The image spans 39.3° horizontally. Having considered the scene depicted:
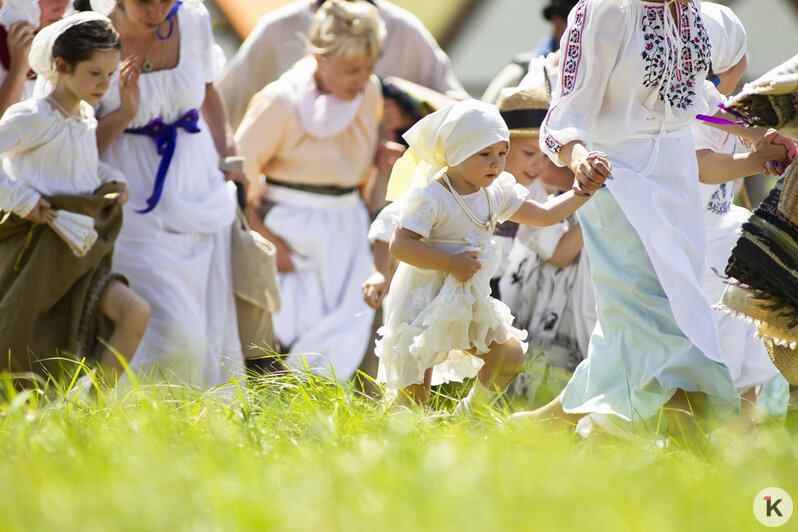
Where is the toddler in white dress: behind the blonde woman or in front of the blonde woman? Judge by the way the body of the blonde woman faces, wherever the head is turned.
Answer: in front

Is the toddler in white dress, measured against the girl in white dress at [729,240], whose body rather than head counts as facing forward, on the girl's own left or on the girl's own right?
on the girl's own right

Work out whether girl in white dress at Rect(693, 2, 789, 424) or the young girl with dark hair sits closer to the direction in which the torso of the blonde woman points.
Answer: the girl in white dress
